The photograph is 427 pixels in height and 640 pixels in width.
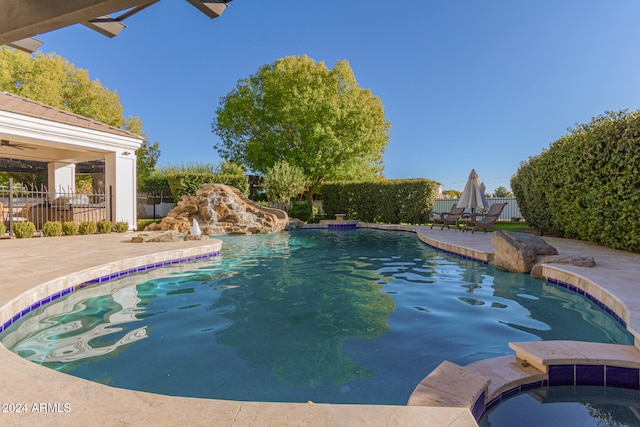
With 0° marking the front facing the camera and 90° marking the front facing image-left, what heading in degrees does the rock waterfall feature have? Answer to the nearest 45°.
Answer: approximately 0°

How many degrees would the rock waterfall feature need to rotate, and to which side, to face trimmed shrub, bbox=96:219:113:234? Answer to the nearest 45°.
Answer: approximately 45° to its right

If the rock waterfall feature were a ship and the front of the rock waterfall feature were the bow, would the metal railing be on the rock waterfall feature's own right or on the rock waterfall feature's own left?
on the rock waterfall feature's own right

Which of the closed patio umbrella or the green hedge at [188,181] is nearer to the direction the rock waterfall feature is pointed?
the closed patio umbrella

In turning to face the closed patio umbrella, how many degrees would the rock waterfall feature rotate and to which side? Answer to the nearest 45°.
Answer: approximately 45° to its left

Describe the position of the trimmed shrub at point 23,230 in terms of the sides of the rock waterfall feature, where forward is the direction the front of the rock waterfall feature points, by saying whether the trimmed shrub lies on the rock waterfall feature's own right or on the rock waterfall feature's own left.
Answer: on the rock waterfall feature's own right

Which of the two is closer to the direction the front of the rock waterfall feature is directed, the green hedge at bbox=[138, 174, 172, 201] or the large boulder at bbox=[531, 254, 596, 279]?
the large boulder

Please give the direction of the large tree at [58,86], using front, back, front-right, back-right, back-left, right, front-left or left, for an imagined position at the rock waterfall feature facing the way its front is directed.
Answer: back-right

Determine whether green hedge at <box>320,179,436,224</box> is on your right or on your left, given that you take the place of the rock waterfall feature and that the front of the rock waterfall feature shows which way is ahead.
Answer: on your left

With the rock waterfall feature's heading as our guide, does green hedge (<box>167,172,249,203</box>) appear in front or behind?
behind

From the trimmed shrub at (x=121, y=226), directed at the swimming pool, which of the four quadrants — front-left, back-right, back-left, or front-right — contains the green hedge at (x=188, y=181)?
back-left
